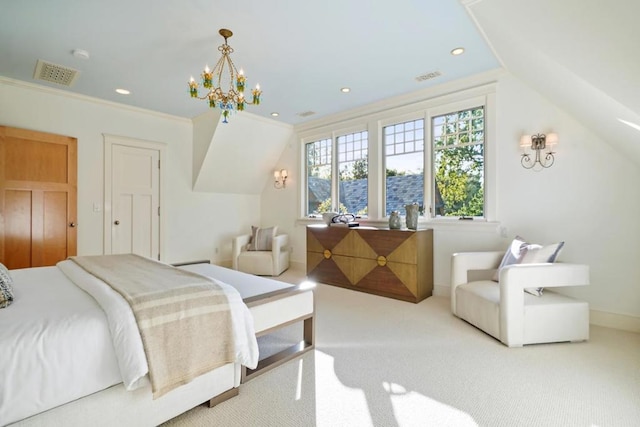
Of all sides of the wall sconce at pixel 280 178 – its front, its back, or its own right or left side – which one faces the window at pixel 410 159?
left

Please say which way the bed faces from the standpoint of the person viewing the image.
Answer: facing away from the viewer and to the right of the viewer

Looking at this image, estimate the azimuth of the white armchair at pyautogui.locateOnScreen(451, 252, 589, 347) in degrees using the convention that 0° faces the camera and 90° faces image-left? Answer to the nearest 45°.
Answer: approximately 45°

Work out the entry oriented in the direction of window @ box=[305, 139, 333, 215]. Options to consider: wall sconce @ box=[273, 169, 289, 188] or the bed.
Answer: the bed

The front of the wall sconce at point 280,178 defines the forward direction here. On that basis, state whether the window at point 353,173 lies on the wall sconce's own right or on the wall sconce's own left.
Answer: on the wall sconce's own left

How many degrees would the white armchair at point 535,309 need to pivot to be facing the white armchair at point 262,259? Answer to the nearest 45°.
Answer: approximately 45° to its right

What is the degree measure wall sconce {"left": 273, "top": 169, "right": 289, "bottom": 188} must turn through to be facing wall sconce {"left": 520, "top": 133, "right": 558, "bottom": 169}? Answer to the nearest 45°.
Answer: approximately 90° to its left

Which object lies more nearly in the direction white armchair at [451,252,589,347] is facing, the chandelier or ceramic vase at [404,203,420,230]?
the chandelier

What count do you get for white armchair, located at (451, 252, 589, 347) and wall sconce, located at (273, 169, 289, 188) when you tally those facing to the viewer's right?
0
